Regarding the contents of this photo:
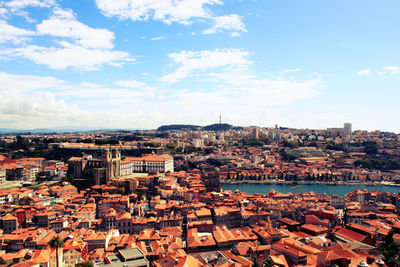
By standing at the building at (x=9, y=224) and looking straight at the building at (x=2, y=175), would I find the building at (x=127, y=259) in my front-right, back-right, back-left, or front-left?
back-right

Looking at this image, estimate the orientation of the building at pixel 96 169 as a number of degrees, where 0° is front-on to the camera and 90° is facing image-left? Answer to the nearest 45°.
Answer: approximately 315°

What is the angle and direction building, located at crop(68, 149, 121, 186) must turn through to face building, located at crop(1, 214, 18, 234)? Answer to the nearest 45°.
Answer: approximately 90° to its right

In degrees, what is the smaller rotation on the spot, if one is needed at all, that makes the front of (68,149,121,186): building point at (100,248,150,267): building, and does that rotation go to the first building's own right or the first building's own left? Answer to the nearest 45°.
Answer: approximately 45° to the first building's own right
